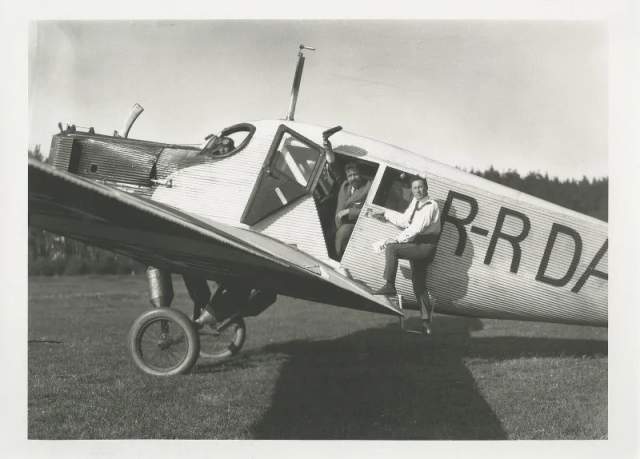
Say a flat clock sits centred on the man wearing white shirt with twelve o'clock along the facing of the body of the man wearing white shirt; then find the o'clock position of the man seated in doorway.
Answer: The man seated in doorway is roughly at 2 o'clock from the man wearing white shirt.

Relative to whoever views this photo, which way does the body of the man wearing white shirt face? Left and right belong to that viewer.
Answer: facing the viewer and to the left of the viewer

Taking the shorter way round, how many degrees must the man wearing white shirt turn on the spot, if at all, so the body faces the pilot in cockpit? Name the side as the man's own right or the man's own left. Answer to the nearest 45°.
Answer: approximately 45° to the man's own right
